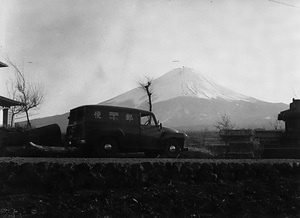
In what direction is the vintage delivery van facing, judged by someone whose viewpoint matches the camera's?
facing away from the viewer and to the right of the viewer
